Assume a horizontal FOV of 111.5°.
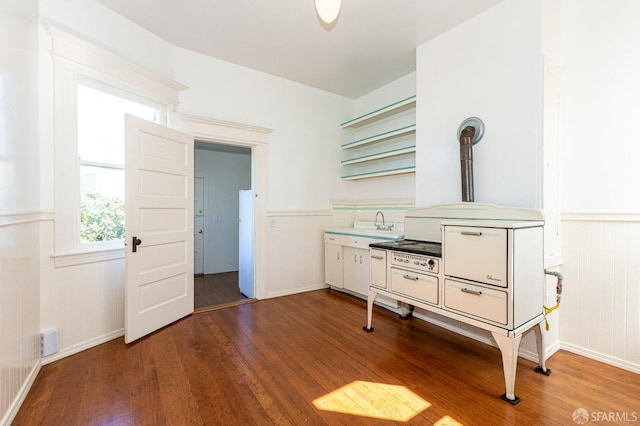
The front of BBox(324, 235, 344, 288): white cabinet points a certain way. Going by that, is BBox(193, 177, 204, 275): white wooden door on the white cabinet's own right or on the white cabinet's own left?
on the white cabinet's own right

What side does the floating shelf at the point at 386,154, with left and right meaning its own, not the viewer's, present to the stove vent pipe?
left

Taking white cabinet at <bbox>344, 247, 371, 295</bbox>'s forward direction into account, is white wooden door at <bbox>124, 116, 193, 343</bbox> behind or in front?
in front

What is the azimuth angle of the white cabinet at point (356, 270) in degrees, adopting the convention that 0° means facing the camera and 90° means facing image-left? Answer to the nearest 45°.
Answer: approximately 45°

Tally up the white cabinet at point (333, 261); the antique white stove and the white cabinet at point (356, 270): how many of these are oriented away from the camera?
0

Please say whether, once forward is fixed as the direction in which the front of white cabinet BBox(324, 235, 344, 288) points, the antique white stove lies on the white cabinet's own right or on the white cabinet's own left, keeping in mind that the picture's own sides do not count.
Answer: on the white cabinet's own left

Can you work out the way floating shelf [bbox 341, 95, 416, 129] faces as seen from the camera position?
facing the viewer and to the left of the viewer

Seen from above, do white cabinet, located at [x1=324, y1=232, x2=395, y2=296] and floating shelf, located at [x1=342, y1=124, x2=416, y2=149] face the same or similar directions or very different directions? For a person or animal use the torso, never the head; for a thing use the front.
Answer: same or similar directions

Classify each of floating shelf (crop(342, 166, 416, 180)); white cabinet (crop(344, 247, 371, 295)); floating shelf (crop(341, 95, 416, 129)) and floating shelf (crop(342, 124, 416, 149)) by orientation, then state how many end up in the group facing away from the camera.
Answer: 0

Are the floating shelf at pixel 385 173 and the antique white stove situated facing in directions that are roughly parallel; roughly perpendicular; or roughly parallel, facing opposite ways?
roughly parallel

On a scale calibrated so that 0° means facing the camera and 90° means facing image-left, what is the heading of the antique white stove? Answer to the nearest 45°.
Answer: approximately 45°

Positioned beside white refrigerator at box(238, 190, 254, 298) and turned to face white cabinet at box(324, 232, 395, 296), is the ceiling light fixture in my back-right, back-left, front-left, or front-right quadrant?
front-right

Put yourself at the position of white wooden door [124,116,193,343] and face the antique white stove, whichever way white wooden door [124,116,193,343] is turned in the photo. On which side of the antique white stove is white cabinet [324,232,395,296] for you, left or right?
left

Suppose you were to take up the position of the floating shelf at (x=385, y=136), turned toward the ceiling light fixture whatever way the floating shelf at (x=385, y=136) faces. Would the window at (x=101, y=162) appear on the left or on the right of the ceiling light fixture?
right
